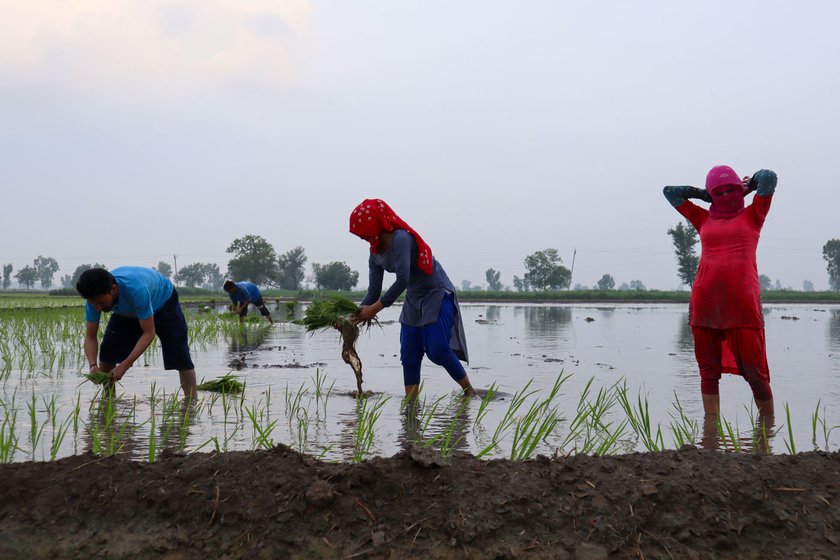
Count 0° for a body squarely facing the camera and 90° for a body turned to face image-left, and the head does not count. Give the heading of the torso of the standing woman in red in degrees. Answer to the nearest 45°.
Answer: approximately 0°

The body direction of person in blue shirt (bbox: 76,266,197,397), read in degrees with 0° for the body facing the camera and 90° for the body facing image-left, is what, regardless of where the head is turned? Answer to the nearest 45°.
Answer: approximately 45°

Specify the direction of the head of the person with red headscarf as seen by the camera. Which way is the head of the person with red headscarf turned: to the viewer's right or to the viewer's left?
to the viewer's left

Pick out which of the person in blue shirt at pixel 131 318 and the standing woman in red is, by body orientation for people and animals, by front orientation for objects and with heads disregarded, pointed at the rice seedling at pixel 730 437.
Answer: the standing woman in red

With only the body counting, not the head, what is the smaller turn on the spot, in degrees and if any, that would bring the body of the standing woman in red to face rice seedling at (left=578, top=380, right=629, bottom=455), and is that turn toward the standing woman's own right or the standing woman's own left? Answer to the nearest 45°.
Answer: approximately 45° to the standing woman's own right

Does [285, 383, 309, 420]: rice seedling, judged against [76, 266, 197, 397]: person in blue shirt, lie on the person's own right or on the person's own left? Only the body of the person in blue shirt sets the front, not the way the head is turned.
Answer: on the person's own left

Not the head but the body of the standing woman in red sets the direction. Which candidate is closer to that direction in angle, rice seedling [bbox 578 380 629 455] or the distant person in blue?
the rice seedling
